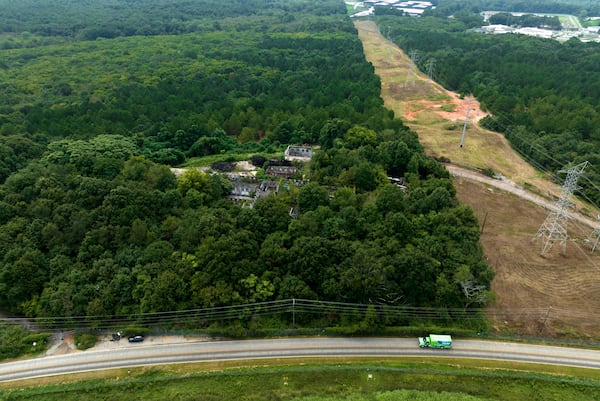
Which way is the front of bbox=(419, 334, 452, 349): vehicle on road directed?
to the viewer's left

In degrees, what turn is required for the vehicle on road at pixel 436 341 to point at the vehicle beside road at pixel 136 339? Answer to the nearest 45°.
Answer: approximately 45° to its left
